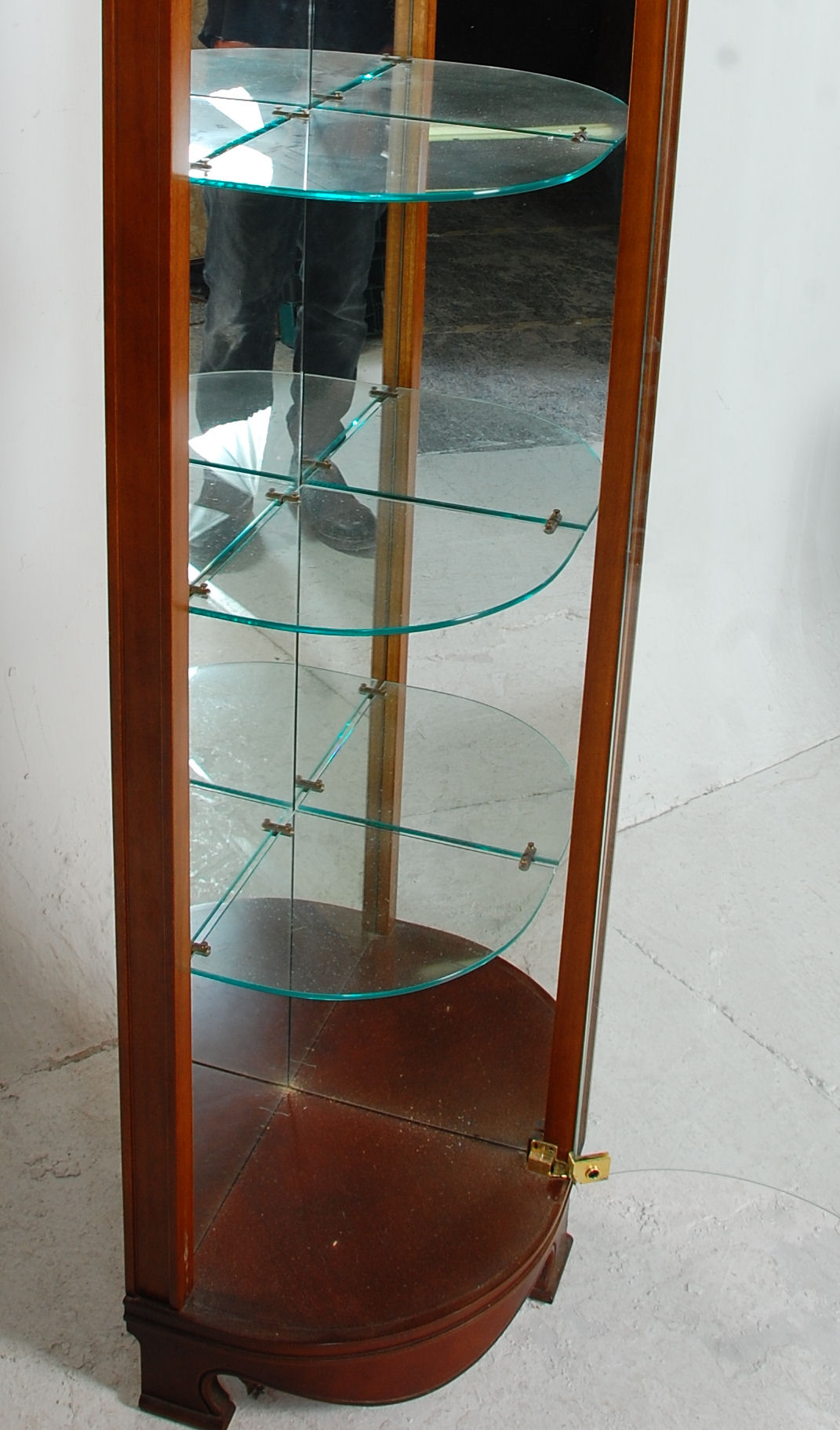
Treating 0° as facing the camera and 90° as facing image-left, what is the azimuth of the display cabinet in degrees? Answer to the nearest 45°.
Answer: approximately 315°
